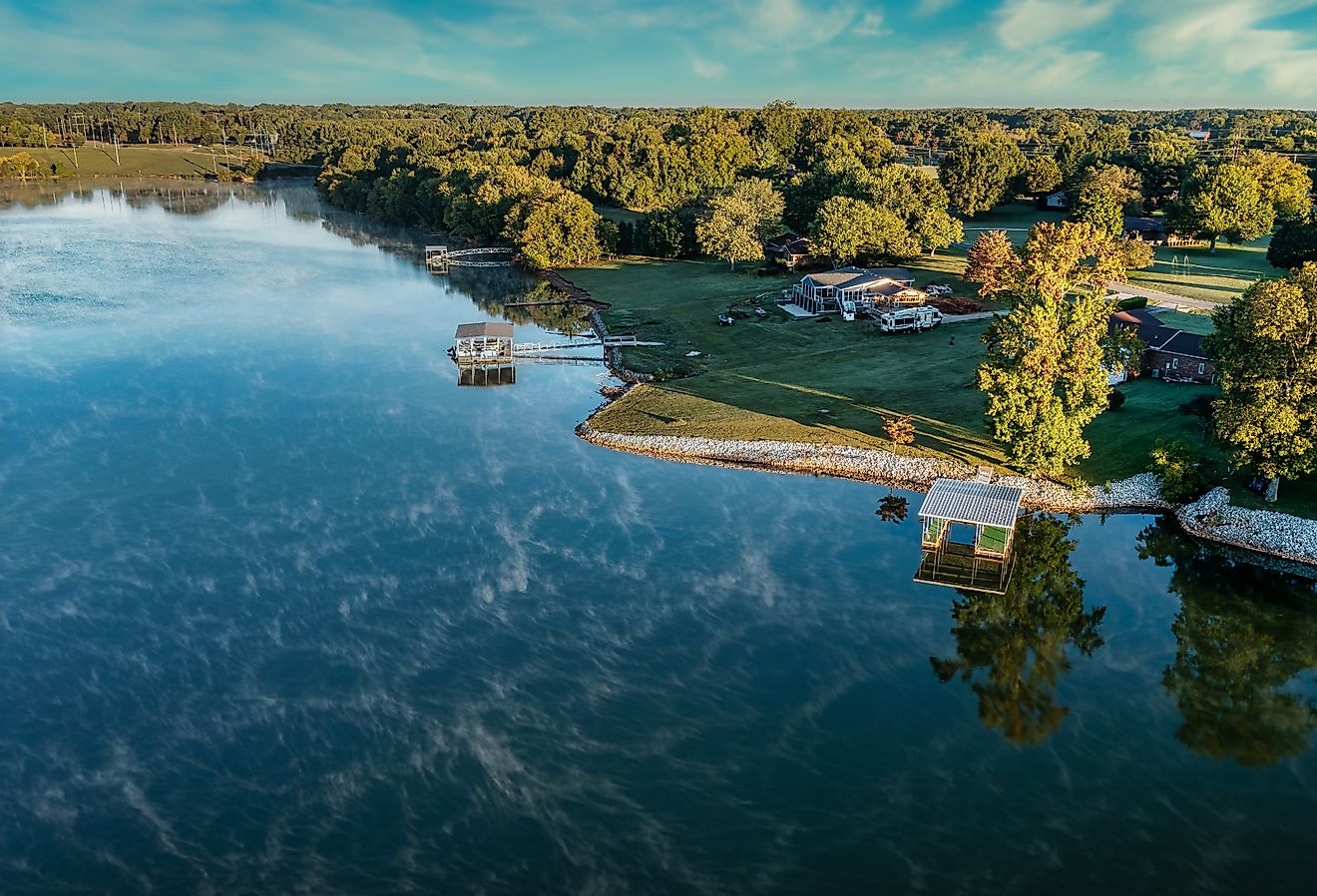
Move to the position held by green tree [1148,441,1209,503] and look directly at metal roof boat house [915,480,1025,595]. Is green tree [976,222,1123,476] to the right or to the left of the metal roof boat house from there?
right

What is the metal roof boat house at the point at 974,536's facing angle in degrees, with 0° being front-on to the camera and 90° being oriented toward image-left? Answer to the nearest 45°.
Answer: approximately 0°

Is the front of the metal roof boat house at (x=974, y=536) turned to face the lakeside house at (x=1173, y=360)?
no

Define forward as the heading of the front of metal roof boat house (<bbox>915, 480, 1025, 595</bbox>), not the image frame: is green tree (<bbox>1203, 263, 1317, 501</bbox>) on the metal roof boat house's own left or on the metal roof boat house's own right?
on the metal roof boat house's own left

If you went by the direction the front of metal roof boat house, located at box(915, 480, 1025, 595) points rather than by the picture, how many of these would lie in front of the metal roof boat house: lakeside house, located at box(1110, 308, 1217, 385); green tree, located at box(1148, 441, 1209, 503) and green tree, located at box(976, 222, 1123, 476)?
0

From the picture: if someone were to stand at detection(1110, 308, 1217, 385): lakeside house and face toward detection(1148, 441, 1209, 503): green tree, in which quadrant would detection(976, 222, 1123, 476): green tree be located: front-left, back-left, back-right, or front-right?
front-right

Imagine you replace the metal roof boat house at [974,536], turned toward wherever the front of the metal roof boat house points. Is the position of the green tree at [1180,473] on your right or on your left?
on your left

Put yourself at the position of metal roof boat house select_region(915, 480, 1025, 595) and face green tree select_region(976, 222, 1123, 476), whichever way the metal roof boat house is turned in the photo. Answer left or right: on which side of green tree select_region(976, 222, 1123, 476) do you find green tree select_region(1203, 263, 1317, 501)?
right

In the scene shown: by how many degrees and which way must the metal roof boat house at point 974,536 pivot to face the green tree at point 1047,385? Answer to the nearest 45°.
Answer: approximately 180°
